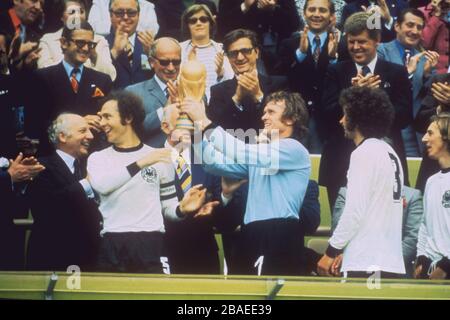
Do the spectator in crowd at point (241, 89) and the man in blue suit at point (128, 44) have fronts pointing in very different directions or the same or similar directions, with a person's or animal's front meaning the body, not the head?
same or similar directions

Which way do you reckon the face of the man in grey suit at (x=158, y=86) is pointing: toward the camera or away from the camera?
toward the camera

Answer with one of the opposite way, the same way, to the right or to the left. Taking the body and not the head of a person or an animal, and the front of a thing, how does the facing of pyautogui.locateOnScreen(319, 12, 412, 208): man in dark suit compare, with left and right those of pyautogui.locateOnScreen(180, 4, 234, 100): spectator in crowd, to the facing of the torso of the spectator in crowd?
the same way

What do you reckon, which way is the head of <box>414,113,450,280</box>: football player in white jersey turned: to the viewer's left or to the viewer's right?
to the viewer's left

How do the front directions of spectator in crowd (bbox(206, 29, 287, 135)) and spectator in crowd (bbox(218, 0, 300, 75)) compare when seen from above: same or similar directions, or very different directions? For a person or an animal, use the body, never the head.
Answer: same or similar directions

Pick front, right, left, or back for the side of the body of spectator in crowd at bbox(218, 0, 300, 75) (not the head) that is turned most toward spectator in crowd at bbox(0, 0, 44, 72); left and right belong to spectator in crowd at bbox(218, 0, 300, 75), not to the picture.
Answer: right

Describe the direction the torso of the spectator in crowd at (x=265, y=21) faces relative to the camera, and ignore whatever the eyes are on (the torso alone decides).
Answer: toward the camera

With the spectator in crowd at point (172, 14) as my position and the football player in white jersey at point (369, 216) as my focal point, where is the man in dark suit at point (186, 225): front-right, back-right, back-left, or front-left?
front-right

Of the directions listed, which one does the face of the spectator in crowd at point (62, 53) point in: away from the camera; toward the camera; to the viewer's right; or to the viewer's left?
toward the camera

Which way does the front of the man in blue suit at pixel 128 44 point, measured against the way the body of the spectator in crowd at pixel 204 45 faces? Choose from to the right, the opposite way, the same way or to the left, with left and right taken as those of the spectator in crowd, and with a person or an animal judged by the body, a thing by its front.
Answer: the same way

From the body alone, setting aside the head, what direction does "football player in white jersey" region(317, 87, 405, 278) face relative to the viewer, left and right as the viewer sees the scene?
facing away from the viewer and to the left of the viewer

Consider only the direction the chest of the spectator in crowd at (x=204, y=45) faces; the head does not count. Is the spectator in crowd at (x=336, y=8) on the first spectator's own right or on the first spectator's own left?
on the first spectator's own left

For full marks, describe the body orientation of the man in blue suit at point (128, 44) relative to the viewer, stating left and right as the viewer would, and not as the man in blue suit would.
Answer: facing the viewer

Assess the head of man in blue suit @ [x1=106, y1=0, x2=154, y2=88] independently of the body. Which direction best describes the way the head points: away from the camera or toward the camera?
toward the camera

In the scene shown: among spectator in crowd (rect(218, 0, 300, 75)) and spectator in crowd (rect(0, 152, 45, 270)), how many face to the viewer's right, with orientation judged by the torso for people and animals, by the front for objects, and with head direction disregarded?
1

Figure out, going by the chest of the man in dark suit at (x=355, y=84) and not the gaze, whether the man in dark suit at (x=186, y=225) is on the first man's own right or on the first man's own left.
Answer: on the first man's own right

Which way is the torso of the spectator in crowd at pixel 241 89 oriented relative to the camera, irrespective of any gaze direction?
toward the camera
